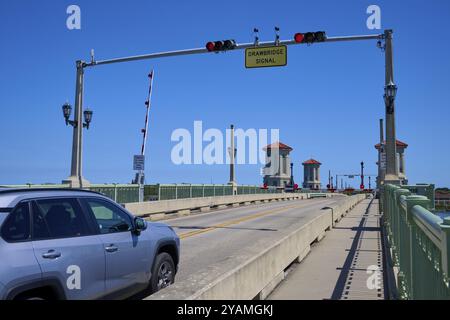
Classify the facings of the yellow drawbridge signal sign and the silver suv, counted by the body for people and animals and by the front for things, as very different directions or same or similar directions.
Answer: very different directions

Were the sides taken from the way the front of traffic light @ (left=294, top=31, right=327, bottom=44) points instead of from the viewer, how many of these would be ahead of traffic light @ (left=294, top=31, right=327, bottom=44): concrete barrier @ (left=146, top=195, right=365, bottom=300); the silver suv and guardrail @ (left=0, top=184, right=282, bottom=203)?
2

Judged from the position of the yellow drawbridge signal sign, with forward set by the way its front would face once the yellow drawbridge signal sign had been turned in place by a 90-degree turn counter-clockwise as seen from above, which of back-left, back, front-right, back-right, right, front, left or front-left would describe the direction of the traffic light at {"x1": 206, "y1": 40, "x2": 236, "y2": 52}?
back

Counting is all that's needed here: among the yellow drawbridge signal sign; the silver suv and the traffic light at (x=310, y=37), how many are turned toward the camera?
2

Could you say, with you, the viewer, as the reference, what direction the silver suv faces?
facing away from the viewer and to the right of the viewer

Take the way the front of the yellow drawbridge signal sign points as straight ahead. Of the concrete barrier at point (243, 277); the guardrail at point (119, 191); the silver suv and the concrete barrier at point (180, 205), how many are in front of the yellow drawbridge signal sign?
2

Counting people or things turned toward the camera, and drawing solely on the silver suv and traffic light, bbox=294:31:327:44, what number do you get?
1

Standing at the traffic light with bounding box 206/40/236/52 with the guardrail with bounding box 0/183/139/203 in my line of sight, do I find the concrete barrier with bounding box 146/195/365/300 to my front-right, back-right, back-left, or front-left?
back-left

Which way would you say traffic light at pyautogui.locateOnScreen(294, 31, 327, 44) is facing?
toward the camera

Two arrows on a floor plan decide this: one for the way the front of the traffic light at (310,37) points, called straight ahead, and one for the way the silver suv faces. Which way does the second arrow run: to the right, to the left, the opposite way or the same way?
the opposite way

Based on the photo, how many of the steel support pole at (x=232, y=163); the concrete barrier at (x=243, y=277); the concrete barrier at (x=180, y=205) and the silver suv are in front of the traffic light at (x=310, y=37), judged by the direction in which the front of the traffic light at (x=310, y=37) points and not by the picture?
2

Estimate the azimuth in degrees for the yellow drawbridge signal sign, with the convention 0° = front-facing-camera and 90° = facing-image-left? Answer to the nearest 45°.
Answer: approximately 0°

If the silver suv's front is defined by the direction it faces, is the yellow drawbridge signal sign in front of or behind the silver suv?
in front

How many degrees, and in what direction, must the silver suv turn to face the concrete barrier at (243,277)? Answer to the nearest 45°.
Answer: approximately 45° to its right

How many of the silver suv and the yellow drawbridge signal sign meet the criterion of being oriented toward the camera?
1
